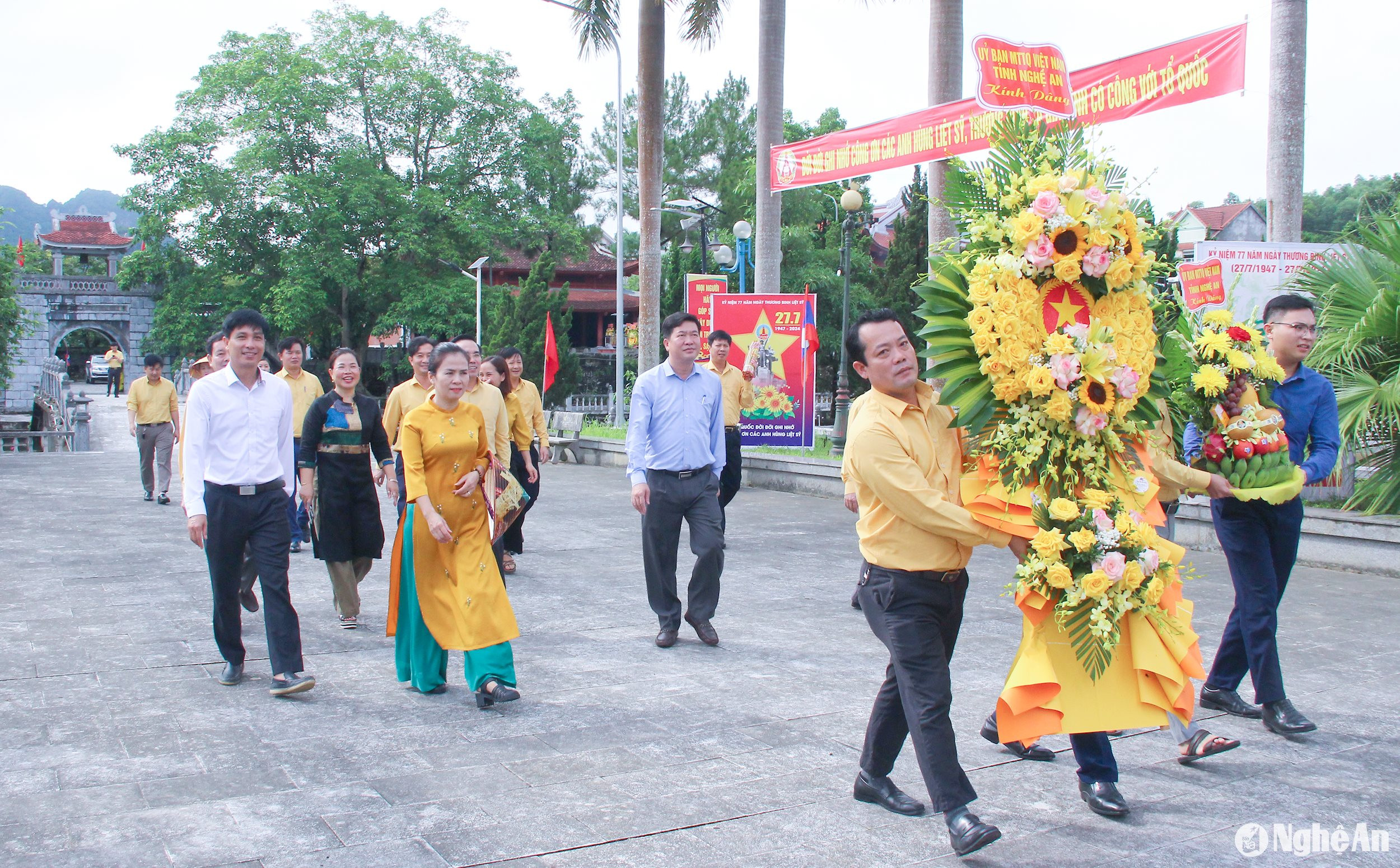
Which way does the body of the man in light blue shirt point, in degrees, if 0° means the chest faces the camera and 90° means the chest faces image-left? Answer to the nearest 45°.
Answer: approximately 0°

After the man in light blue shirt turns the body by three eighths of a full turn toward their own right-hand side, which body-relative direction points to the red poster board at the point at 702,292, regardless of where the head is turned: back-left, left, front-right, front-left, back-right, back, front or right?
front-right

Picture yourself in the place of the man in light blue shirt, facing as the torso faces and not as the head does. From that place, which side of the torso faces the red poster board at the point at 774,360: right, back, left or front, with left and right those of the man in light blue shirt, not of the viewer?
back

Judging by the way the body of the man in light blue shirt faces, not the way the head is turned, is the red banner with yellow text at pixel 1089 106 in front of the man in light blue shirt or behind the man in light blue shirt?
behind

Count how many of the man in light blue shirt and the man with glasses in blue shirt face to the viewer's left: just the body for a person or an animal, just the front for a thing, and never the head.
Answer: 0

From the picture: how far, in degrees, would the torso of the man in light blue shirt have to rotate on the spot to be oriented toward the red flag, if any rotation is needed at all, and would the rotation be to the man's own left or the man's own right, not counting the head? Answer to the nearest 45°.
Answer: approximately 180°
